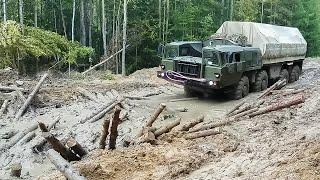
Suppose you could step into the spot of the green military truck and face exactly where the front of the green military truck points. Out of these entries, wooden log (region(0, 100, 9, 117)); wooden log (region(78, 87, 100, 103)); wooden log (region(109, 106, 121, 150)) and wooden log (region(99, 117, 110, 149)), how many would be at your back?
0

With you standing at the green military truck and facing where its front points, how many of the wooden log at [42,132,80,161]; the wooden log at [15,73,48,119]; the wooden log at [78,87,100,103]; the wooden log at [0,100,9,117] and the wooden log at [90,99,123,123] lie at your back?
0

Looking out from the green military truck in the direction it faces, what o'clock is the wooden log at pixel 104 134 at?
The wooden log is roughly at 11 o'clock from the green military truck.

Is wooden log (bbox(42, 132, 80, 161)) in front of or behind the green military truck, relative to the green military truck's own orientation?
in front

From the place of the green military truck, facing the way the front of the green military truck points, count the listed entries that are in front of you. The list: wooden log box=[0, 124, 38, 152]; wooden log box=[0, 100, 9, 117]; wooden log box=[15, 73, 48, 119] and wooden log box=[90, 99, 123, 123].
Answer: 4

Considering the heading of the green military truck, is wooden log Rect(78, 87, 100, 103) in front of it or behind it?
in front

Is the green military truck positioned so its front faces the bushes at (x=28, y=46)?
no

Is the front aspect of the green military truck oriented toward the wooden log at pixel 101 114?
yes

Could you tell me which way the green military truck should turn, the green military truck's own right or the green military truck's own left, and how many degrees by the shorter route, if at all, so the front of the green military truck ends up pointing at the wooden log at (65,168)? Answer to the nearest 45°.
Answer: approximately 45° to the green military truck's own left

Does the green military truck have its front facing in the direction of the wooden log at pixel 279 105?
no

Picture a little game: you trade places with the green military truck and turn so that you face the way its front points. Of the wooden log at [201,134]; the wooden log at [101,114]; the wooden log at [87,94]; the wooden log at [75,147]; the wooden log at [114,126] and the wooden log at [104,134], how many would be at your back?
0

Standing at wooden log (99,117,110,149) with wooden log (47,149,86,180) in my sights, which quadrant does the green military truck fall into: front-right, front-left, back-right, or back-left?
back-left

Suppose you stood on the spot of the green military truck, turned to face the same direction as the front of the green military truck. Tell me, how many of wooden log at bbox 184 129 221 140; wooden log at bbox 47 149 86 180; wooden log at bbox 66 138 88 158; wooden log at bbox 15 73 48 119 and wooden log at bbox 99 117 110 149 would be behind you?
0

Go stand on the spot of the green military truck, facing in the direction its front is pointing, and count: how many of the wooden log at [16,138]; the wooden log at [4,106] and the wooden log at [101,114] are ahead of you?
3

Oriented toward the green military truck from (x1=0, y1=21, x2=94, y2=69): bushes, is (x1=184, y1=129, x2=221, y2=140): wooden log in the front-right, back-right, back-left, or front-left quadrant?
front-right

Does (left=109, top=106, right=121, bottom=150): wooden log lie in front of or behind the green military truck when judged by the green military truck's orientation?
in front

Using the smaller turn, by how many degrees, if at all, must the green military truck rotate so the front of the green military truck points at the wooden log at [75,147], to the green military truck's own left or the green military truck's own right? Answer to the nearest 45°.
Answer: approximately 45° to the green military truck's own left

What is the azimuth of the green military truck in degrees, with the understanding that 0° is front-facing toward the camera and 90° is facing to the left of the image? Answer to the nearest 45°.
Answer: approximately 45°
